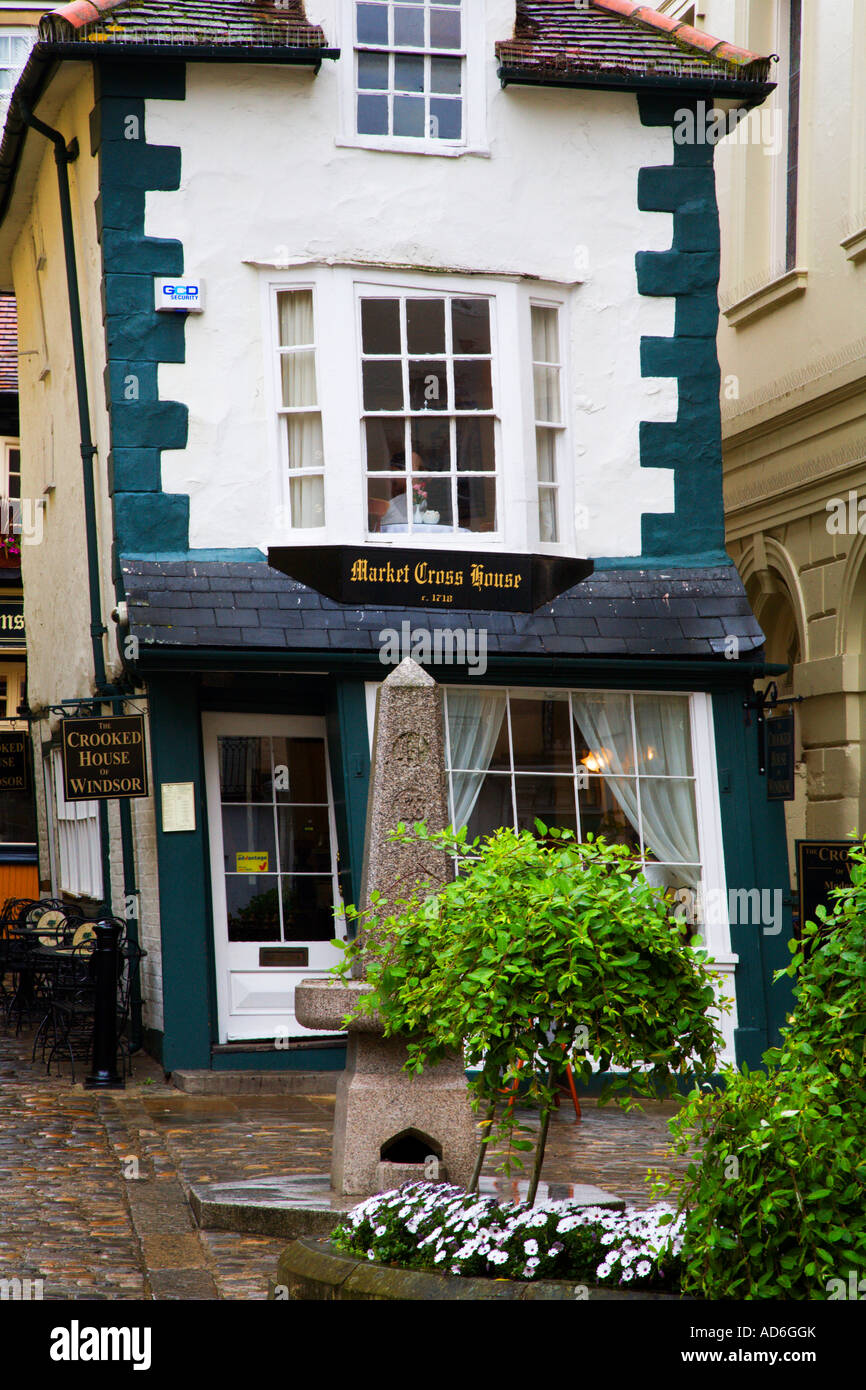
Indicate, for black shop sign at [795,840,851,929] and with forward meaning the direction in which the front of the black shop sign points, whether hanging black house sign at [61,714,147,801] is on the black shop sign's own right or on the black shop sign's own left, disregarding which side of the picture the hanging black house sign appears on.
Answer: on the black shop sign's own right

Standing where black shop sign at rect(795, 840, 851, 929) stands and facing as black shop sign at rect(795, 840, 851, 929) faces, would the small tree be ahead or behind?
ahead

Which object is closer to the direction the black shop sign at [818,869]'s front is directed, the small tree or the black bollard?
the small tree

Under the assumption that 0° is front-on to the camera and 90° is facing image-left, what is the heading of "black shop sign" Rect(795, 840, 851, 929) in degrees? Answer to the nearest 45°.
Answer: approximately 0°

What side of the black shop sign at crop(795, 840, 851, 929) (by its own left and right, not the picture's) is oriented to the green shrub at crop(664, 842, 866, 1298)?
front

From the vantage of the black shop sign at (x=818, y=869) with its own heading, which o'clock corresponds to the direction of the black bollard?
The black bollard is roughly at 2 o'clock from the black shop sign.

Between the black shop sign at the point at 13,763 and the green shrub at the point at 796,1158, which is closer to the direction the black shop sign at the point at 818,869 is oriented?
the green shrub
